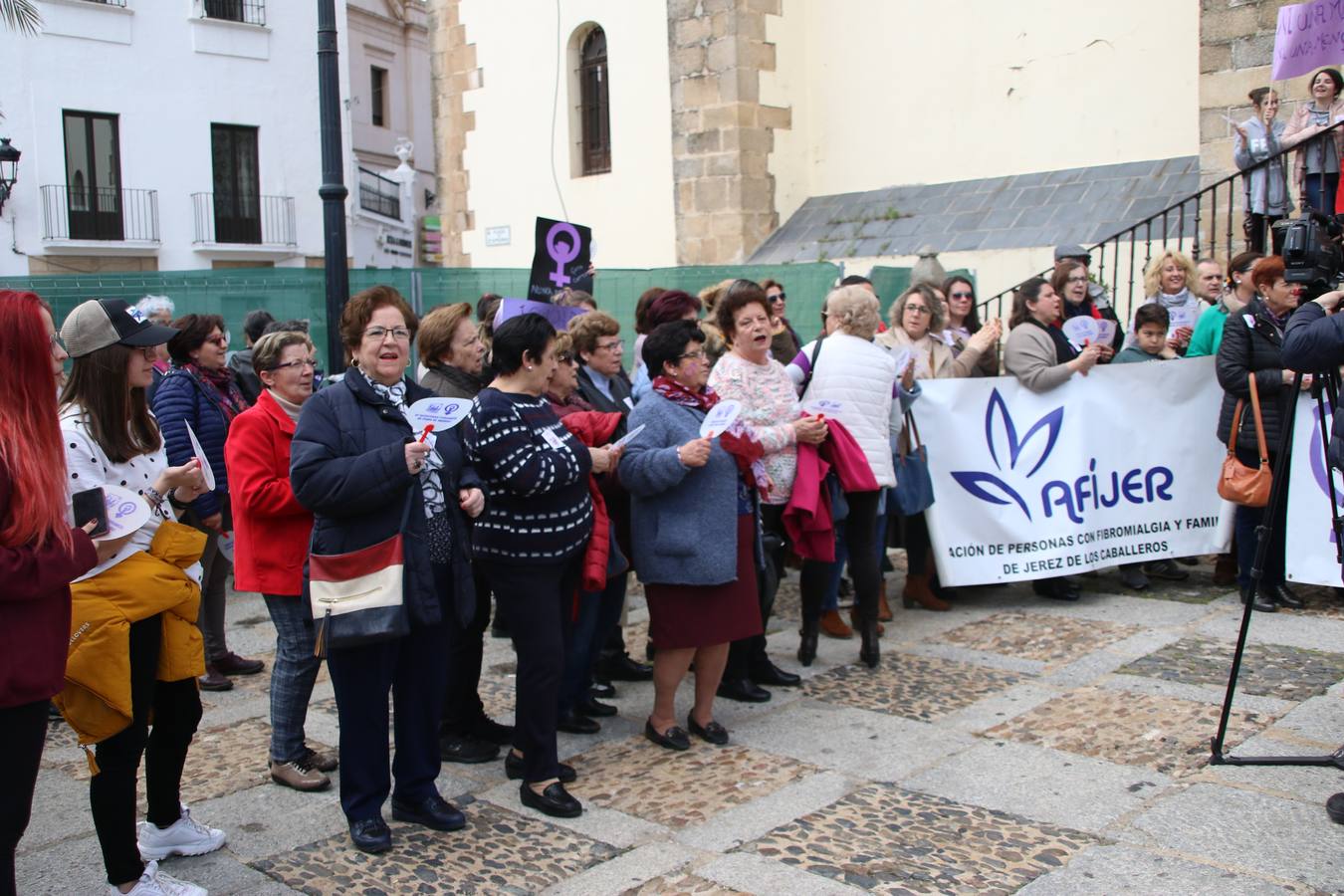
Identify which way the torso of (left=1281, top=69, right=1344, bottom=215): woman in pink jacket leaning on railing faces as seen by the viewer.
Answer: toward the camera

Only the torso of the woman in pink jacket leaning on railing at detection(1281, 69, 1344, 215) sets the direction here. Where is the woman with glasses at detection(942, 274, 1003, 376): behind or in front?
in front

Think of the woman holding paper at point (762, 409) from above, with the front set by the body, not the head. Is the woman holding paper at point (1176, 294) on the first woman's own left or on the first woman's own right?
on the first woman's own left

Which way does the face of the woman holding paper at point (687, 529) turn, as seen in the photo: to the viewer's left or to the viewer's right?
to the viewer's right

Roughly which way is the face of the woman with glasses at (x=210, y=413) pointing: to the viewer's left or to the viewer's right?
to the viewer's right

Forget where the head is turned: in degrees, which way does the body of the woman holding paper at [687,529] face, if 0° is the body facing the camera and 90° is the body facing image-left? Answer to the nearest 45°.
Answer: approximately 315°

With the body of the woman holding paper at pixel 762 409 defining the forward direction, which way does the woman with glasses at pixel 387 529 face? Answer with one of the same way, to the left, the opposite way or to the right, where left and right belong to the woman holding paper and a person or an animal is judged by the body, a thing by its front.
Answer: the same way

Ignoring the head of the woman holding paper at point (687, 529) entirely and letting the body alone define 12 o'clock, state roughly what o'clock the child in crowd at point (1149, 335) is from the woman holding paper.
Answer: The child in crowd is roughly at 9 o'clock from the woman holding paper.

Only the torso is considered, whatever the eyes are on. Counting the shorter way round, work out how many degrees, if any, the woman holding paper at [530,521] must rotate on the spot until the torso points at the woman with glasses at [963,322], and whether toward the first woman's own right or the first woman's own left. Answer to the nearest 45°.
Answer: approximately 45° to the first woman's own left

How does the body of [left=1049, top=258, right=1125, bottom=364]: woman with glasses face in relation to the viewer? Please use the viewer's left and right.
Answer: facing the viewer and to the right of the viewer

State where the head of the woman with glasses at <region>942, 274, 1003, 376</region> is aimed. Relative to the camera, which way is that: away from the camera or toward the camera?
toward the camera

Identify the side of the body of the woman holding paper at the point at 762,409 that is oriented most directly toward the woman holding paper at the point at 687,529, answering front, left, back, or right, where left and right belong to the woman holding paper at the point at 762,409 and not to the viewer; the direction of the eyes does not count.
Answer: right

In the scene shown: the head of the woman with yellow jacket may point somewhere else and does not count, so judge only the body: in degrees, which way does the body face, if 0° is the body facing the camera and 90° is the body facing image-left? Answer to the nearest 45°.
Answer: approximately 270°

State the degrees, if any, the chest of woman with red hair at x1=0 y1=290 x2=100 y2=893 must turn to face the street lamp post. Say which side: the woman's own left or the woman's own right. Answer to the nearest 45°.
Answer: approximately 90° to the woman's own left

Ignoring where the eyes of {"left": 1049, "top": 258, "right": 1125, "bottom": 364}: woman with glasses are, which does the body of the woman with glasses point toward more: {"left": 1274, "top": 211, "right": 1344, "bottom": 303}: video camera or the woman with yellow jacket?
the video camera

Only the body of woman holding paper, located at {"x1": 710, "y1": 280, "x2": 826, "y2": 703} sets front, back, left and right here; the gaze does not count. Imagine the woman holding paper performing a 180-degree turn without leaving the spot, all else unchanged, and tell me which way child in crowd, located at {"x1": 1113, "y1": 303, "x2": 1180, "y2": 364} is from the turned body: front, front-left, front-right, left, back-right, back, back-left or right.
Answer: right

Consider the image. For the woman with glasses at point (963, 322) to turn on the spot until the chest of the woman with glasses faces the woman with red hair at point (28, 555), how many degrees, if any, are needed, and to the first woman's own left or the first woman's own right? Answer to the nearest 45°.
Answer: approximately 45° to the first woman's own right
